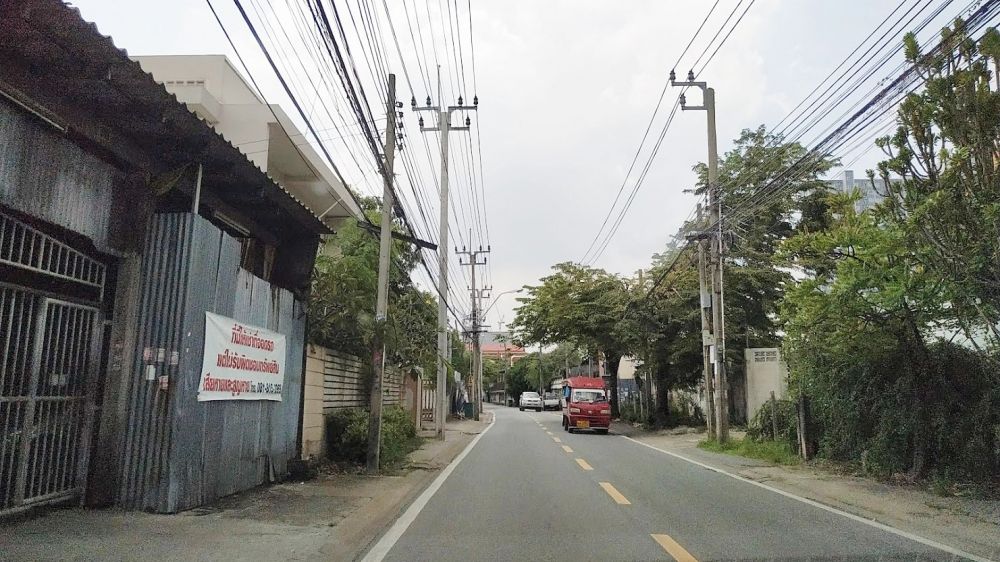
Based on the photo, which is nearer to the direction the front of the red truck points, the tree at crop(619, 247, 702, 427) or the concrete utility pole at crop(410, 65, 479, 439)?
the concrete utility pole

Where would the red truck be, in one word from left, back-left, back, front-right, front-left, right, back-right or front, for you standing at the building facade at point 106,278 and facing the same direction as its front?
left

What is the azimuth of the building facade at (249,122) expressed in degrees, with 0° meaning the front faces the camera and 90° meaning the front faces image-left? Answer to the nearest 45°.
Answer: approximately 315°

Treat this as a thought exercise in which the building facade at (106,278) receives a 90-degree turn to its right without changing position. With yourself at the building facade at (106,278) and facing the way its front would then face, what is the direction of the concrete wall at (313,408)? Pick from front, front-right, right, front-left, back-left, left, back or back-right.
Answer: back

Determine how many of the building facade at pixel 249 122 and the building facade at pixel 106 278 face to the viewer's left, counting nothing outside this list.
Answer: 0

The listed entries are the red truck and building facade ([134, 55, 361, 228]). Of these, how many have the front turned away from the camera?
0

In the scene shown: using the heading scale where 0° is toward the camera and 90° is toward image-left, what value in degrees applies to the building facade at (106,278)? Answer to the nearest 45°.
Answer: approximately 315°

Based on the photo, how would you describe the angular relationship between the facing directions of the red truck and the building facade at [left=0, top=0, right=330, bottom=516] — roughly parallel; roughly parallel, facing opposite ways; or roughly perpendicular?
roughly perpendicular

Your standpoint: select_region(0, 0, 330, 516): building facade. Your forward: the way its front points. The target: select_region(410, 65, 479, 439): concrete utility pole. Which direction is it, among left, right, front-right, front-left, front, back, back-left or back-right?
left

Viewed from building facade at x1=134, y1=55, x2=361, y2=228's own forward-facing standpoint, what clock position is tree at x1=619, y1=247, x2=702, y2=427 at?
The tree is roughly at 10 o'clock from the building facade.

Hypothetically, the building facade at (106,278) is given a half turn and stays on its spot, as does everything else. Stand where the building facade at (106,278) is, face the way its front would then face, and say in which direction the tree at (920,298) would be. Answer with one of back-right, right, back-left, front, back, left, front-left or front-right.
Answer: back-right

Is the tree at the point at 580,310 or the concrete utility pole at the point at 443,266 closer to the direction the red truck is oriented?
the concrete utility pole

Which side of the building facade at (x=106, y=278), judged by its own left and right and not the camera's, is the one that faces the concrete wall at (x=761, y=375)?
left

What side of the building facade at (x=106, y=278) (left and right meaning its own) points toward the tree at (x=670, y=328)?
left
